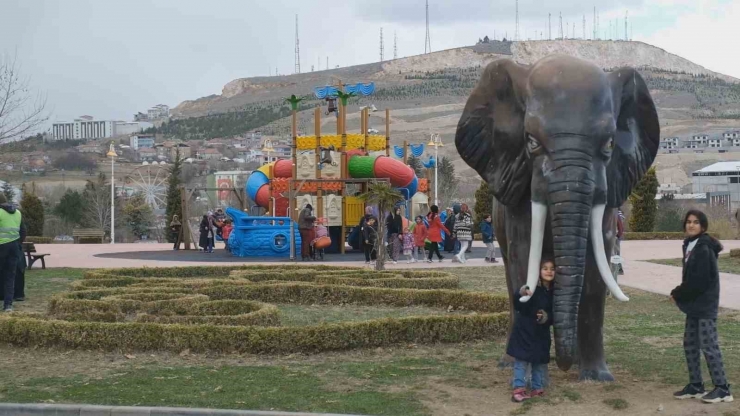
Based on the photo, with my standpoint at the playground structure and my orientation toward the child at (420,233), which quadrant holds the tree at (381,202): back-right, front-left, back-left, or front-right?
front-right

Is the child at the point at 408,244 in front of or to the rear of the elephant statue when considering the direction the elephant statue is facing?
to the rear

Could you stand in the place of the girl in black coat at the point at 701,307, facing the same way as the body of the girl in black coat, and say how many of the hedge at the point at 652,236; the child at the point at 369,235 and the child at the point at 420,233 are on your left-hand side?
0

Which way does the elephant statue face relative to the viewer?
toward the camera

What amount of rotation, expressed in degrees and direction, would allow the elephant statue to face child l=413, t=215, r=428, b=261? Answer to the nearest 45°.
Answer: approximately 180°

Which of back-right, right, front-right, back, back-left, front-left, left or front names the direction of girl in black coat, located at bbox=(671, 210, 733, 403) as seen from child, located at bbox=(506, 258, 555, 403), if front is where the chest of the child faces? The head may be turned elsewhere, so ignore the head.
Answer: left

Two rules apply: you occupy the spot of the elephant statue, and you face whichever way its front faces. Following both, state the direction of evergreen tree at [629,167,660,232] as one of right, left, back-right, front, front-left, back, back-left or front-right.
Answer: back

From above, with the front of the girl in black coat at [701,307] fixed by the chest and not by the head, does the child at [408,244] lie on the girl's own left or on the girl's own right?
on the girl's own right

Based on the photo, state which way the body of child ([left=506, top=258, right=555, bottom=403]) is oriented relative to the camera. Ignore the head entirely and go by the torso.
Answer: toward the camera

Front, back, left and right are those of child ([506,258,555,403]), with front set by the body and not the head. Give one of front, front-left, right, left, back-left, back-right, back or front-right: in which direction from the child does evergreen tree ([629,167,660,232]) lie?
back
